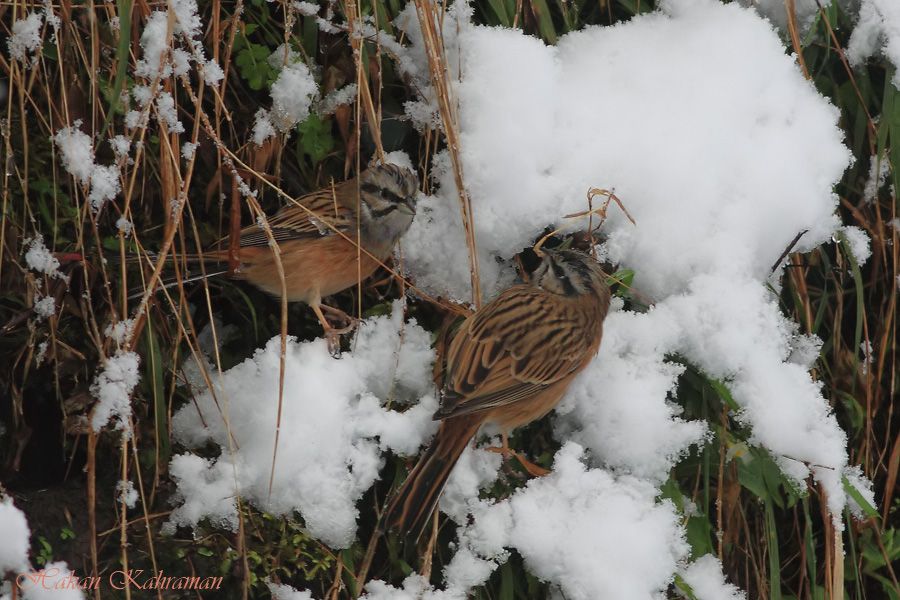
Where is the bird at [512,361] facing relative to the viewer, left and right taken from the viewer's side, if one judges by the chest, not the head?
facing away from the viewer and to the right of the viewer

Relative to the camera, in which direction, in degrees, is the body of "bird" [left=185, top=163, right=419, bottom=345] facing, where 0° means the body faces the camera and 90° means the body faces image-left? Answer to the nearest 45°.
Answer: approximately 270°

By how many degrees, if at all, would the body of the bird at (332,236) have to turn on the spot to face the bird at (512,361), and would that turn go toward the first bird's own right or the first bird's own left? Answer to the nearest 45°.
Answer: approximately 45° to the first bird's own right
